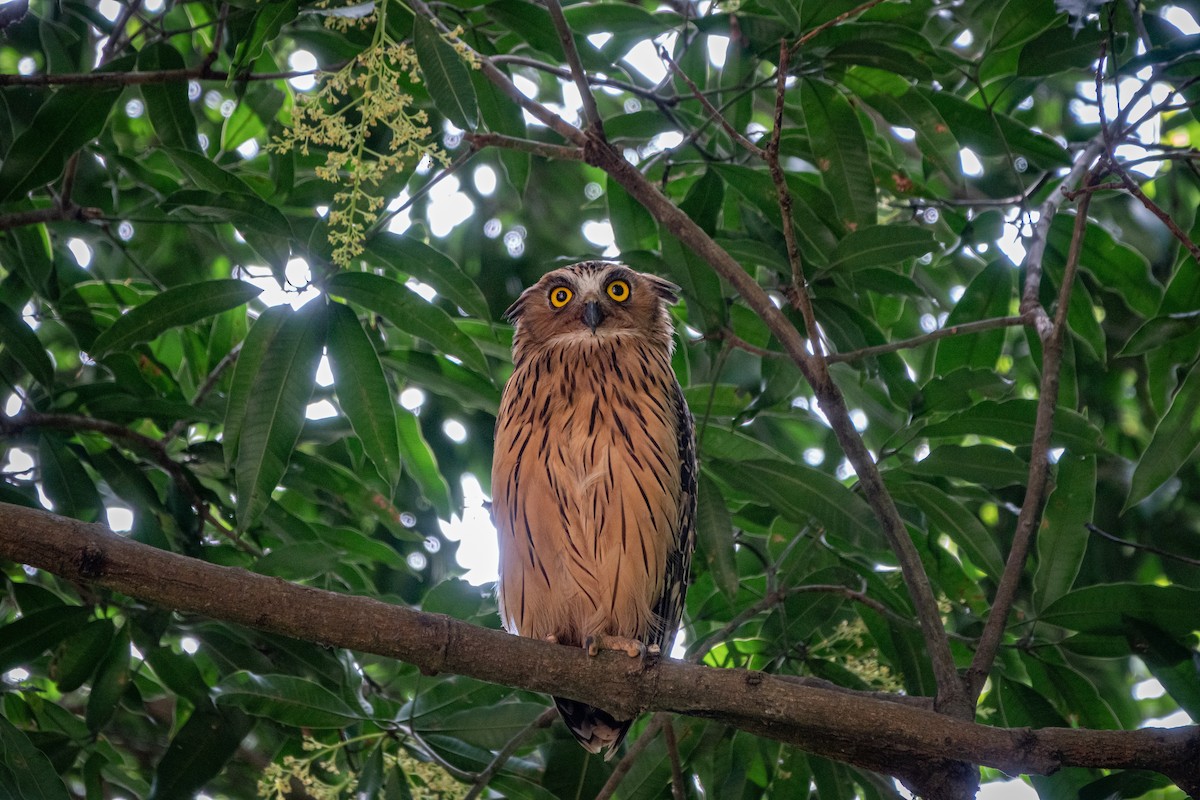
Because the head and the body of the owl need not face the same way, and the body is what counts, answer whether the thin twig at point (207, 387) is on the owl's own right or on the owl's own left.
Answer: on the owl's own right

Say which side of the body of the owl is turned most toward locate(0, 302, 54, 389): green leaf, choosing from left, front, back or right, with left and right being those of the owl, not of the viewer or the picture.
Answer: right

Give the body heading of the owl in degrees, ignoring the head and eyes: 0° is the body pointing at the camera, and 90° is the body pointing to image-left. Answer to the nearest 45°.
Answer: approximately 0°
